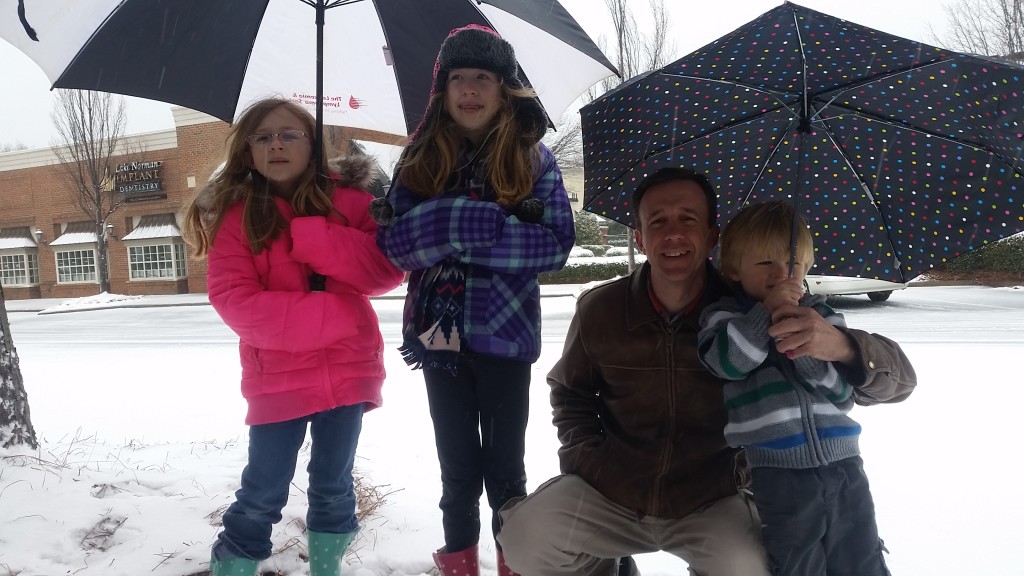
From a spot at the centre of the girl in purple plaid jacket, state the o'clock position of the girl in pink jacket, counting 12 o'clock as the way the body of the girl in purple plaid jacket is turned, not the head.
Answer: The girl in pink jacket is roughly at 3 o'clock from the girl in purple plaid jacket.

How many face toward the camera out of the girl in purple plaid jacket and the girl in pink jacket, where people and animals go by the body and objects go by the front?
2

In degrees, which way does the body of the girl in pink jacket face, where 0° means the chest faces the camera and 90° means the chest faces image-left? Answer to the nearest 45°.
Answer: approximately 0°

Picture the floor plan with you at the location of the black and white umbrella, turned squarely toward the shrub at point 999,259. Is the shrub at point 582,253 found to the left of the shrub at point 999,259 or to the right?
left

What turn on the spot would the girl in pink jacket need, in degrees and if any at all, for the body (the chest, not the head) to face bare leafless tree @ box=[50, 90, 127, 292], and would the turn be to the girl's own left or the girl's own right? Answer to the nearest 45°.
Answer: approximately 180°

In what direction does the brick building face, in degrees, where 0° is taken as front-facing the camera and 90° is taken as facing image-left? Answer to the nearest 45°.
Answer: approximately 0°

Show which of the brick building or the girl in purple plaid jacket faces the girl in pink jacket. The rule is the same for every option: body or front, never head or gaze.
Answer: the brick building
